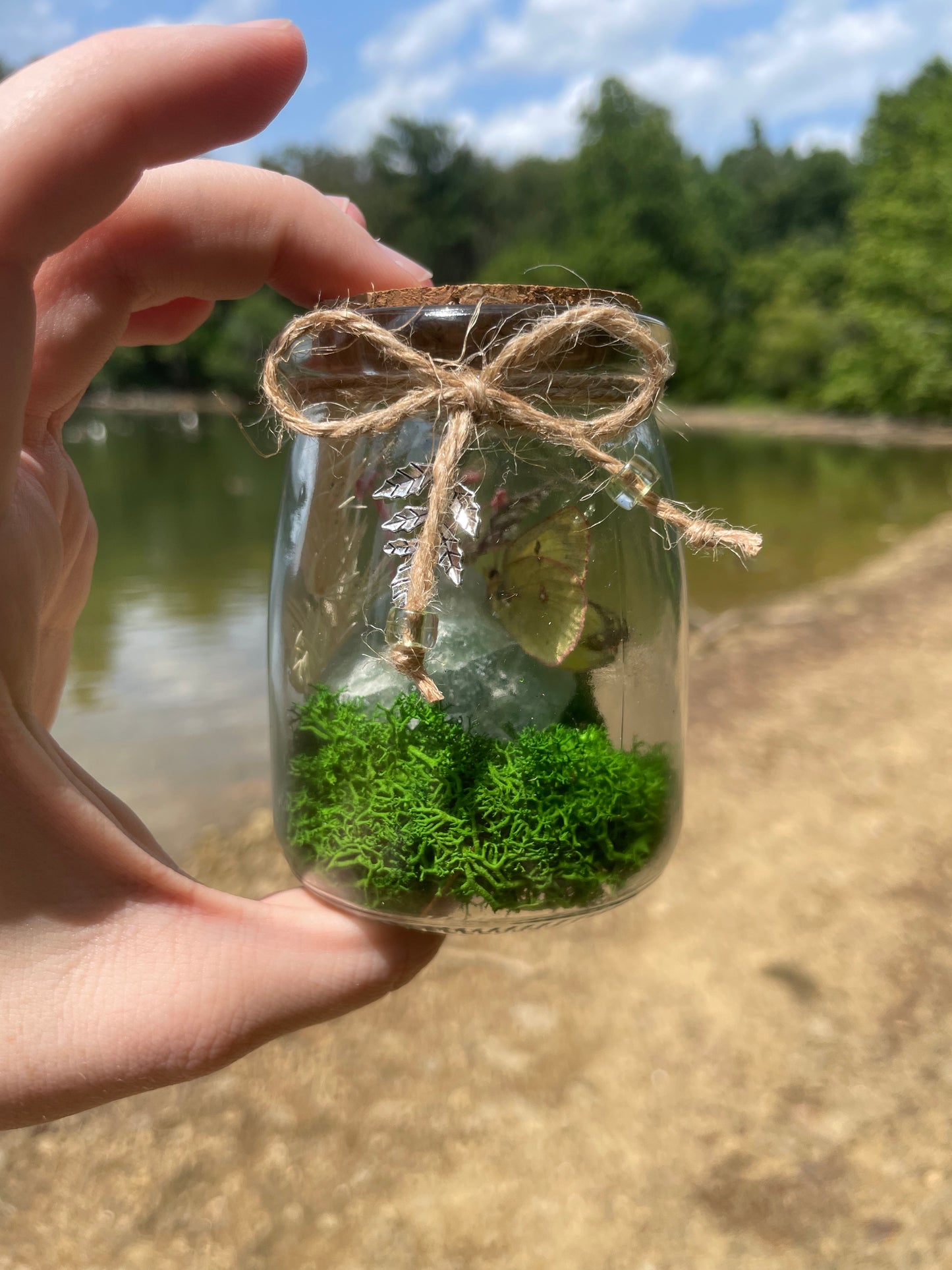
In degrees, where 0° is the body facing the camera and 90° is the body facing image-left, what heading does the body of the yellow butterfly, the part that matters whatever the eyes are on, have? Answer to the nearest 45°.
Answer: approximately 90°
